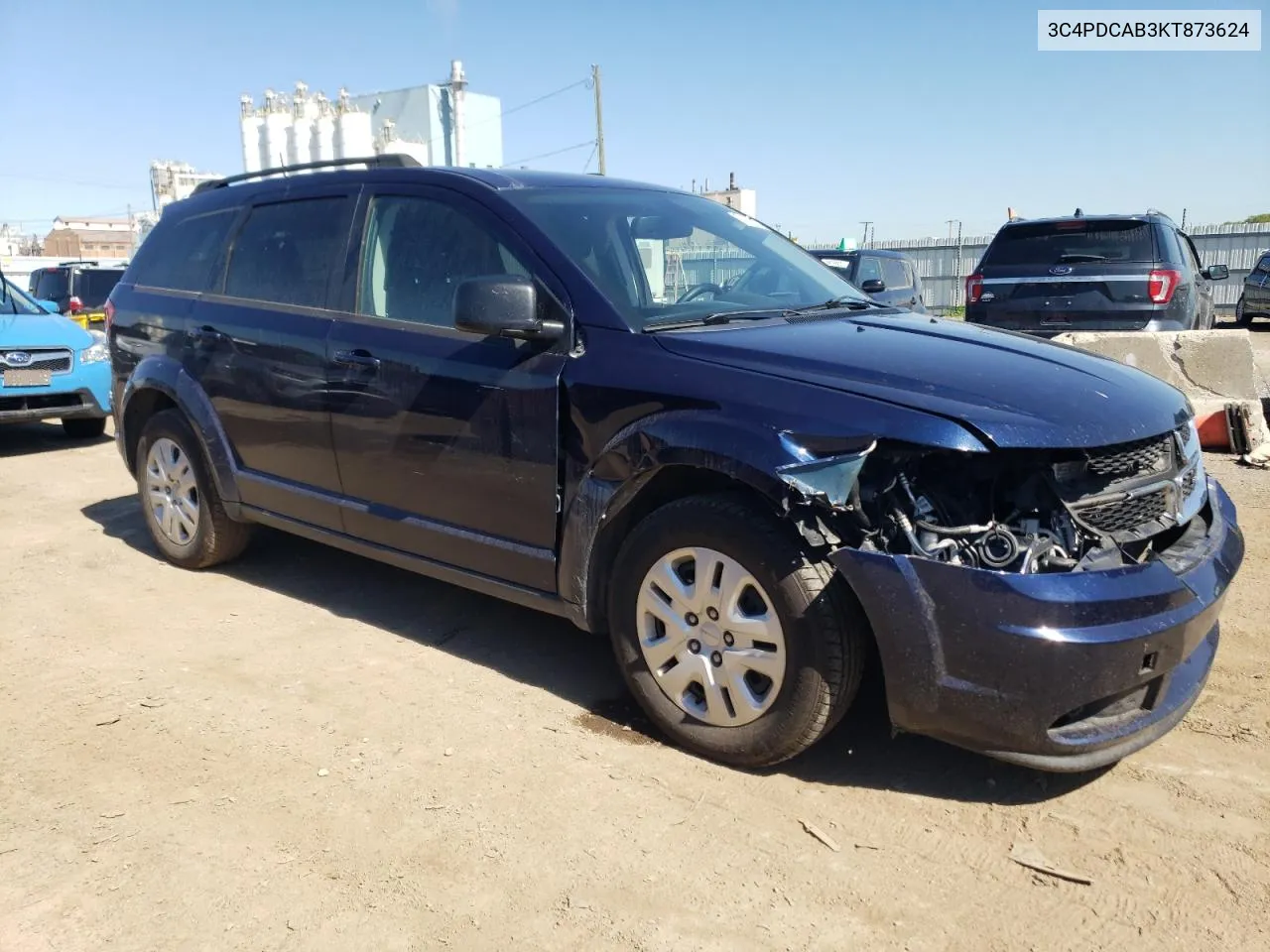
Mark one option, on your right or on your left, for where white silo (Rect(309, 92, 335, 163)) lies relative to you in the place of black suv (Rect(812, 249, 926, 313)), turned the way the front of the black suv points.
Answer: on your right

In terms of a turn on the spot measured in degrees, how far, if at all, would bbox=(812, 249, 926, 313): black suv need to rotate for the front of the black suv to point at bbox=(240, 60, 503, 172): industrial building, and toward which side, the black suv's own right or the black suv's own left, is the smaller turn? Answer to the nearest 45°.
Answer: approximately 90° to the black suv's own right

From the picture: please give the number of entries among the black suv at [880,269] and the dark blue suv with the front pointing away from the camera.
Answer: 0

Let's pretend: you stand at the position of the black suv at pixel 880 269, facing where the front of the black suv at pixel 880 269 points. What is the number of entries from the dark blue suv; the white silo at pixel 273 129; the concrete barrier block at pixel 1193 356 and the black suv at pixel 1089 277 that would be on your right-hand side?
1

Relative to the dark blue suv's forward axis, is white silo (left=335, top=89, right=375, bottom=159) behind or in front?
behind

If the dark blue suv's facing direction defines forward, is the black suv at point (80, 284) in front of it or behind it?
behind

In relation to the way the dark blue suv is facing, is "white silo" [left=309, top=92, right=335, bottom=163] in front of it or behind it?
behind

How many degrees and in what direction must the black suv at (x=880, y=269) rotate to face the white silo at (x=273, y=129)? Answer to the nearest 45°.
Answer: approximately 90° to its right

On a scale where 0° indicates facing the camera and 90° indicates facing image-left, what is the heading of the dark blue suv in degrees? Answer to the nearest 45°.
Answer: approximately 315°

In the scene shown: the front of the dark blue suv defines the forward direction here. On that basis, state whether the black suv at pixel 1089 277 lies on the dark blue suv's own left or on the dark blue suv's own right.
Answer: on the dark blue suv's own left

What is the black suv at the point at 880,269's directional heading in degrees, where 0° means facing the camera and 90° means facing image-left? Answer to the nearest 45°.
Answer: approximately 45°

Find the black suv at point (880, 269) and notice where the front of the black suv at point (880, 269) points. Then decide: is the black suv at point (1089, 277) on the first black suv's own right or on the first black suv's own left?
on the first black suv's own left
